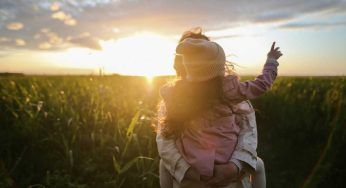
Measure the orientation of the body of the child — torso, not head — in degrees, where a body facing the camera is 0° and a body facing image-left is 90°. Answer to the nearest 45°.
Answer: approximately 180°

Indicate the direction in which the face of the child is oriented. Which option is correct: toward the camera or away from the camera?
away from the camera
